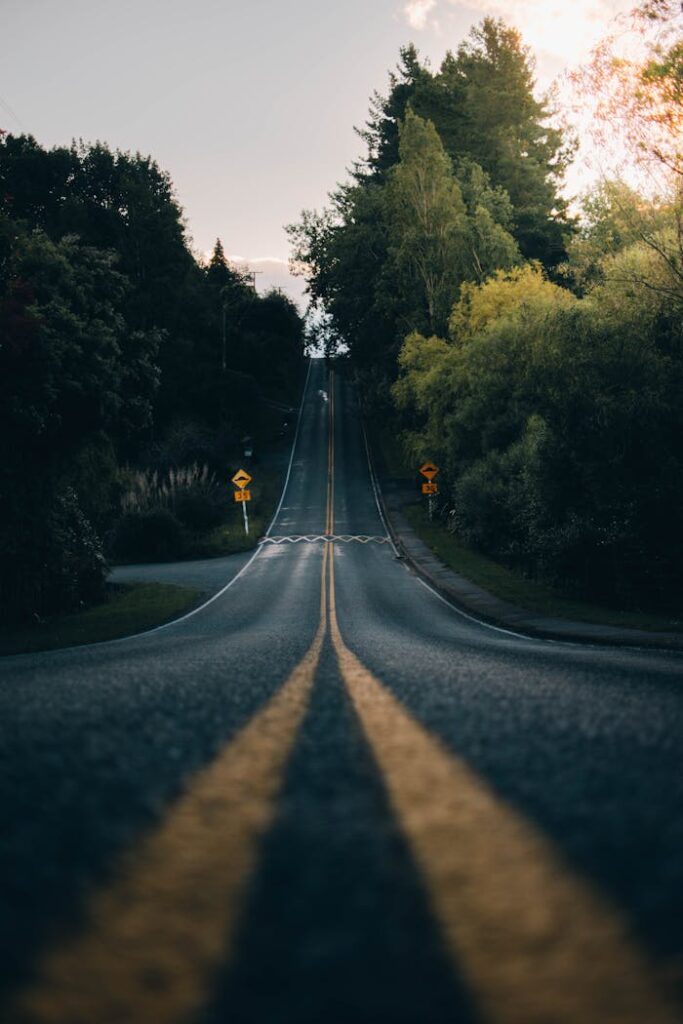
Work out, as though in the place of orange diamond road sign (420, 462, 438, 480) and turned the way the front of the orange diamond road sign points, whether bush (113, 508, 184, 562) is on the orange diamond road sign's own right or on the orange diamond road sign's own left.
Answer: on the orange diamond road sign's own right

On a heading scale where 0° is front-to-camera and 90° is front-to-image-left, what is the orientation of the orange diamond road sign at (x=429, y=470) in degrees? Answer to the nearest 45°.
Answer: approximately 0°
